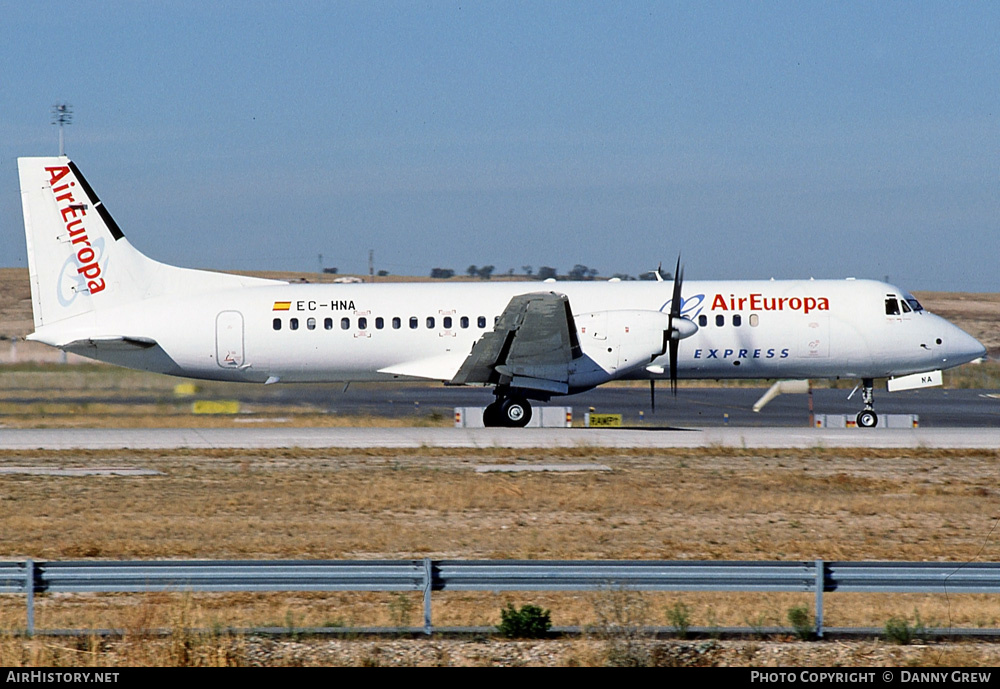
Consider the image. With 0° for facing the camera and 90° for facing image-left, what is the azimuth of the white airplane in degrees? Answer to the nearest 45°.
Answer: approximately 270°

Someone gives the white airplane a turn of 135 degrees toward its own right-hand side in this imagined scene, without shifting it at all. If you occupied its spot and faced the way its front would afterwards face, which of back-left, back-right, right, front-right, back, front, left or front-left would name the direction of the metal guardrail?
front-left
